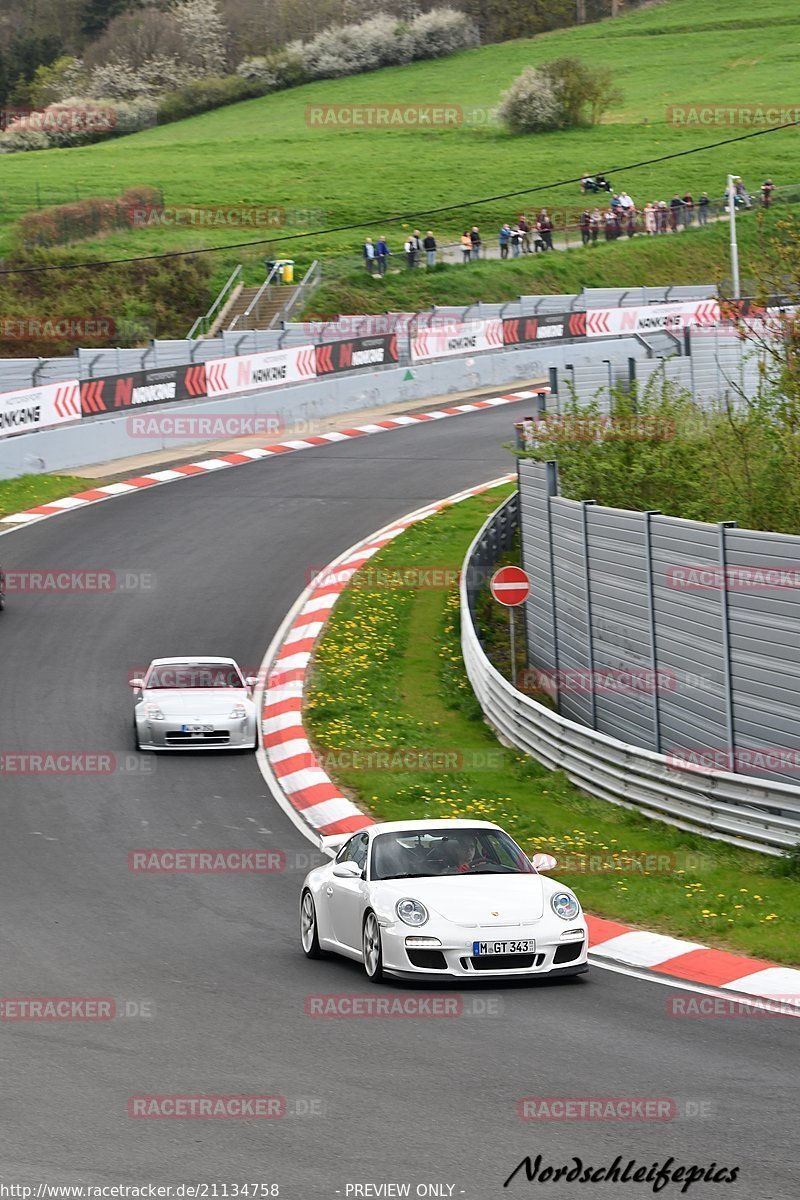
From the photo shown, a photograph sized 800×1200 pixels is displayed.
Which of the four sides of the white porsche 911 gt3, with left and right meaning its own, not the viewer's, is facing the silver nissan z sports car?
back

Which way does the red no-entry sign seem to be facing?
toward the camera

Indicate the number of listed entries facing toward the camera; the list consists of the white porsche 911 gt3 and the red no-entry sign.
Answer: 2

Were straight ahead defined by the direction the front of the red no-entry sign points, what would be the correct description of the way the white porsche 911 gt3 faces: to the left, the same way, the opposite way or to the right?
the same way

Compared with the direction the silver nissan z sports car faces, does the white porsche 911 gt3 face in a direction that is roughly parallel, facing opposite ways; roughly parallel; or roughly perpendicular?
roughly parallel

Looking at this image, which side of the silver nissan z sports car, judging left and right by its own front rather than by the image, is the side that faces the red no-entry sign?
left

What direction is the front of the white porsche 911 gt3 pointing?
toward the camera

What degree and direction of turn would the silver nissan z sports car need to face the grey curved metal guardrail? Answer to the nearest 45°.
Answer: approximately 45° to its left

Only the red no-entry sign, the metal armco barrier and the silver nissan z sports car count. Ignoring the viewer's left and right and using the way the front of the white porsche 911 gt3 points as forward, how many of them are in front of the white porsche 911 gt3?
0

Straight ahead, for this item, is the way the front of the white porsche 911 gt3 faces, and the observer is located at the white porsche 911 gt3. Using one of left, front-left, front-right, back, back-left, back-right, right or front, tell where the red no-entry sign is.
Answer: back

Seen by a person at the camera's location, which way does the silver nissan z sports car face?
facing the viewer

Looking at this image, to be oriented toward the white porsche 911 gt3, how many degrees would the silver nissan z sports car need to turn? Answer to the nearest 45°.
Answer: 0° — it already faces it

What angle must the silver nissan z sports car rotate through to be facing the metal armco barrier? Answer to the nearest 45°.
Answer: approximately 45° to its left

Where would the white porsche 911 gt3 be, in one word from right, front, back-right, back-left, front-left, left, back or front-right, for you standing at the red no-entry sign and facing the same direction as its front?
front

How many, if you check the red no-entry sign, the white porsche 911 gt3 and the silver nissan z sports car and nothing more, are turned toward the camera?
3

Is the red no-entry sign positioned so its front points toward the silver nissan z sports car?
no
